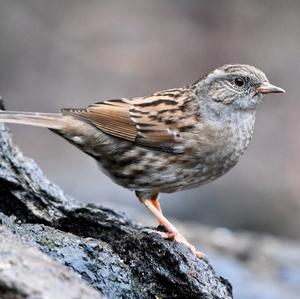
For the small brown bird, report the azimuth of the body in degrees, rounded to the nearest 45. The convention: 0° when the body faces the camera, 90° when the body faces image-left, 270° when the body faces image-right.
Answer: approximately 270°
